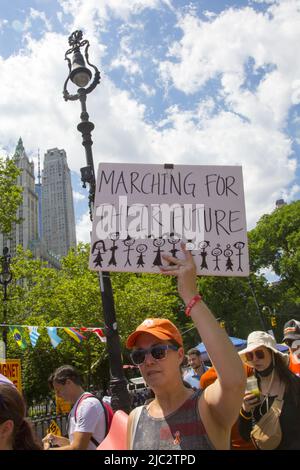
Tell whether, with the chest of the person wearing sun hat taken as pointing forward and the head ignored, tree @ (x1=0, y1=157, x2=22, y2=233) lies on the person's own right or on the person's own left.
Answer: on the person's own right

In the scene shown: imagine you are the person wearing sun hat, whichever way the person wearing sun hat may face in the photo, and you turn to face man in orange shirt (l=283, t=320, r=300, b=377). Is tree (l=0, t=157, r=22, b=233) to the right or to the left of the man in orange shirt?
left

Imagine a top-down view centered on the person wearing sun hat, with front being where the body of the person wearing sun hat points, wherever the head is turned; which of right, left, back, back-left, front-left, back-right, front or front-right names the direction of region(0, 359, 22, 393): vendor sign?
right

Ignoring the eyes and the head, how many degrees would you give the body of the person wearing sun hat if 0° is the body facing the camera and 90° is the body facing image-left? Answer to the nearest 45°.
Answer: approximately 45°

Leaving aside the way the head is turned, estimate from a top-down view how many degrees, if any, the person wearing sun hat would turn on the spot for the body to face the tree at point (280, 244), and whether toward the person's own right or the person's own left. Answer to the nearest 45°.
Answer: approximately 135° to the person's own right

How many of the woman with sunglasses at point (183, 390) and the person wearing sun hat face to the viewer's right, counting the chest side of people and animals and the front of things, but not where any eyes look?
0

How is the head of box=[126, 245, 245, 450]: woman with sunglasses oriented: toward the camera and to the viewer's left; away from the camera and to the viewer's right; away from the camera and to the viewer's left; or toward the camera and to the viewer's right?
toward the camera and to the viewer's left

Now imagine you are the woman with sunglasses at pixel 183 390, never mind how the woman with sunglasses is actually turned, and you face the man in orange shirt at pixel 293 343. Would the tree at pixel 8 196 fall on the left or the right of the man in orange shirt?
left

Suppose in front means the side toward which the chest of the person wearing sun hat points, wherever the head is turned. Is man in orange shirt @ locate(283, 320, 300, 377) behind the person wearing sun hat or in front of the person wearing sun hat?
behind

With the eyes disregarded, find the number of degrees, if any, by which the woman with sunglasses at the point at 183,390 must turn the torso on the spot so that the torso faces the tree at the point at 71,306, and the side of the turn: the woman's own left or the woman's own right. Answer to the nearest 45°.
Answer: approximately 135° to the woman's own right

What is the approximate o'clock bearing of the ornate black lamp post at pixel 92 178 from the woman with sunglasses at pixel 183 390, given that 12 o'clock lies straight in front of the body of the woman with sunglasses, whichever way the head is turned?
The ornate black lamp post is roughly at 4 o'clock from the woman with sunglasses.
